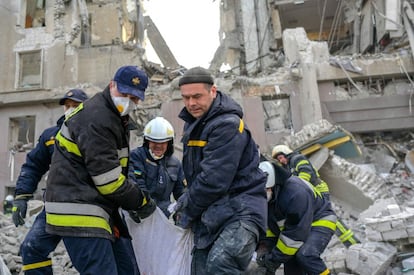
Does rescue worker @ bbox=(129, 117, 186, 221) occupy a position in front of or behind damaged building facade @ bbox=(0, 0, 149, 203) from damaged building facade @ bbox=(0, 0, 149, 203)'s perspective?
in front

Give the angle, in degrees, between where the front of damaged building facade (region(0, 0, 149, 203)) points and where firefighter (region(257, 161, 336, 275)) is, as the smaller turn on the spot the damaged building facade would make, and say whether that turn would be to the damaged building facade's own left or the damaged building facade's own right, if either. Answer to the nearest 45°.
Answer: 0° — it already faces them

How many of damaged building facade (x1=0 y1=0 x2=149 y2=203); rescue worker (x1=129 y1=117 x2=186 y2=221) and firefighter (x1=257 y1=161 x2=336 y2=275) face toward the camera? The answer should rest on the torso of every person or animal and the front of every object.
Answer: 2

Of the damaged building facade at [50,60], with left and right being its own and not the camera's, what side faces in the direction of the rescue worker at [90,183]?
front

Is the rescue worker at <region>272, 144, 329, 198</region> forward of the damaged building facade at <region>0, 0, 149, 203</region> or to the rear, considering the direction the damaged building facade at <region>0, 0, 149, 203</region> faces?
forward

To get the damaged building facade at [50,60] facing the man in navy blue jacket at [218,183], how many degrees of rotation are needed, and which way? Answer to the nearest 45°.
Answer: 0° — it already faces them

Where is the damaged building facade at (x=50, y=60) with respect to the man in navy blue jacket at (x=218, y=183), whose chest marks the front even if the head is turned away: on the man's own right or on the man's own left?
on the man's own right

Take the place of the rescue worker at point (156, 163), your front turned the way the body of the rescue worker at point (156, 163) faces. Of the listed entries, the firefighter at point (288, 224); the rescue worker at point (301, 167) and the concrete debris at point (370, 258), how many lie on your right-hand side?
0

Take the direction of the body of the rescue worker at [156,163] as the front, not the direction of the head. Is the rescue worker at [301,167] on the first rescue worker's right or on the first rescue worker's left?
on the first rescue worker's left

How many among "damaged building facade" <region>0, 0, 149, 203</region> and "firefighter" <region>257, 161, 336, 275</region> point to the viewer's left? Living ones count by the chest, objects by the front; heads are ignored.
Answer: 1

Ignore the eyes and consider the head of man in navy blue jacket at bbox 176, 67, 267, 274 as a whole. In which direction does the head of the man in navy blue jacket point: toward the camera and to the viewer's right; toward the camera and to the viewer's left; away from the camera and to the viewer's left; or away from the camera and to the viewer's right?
toward the camera and to the viewer's left

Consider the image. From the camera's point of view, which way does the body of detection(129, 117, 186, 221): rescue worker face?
toward the camera

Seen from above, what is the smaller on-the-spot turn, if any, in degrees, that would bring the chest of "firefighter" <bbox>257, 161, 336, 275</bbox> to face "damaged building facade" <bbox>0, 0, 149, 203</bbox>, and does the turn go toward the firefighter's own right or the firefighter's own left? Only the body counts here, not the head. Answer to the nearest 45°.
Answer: approximately 45° to the firefighter's own right

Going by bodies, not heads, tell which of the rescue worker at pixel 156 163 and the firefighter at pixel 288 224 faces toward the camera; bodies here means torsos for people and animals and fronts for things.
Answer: the rescue worker

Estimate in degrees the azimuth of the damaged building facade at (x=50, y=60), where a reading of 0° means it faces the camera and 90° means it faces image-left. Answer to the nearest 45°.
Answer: approximately 0°

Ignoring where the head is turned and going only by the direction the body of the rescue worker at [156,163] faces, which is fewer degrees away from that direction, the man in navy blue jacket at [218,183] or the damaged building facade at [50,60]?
the man in navy blue jacket

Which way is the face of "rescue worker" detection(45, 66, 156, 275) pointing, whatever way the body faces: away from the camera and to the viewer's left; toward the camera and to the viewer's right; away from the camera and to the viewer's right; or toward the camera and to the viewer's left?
toward the camera and to the viewer's right
